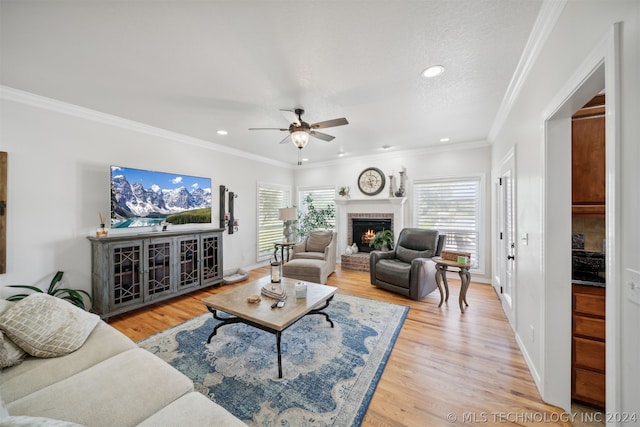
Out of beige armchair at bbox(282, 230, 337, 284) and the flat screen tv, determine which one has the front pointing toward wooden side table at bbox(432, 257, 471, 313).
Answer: the flat screen tv

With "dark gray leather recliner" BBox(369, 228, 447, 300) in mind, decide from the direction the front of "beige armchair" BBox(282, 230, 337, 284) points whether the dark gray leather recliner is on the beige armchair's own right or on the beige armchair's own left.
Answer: on the beige armchair's own left

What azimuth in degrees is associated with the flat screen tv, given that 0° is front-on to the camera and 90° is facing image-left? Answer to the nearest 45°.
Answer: approximately 315°

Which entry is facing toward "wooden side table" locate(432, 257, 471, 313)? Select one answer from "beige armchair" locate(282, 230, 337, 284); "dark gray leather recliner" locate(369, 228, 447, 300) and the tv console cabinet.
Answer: the tv console cabinet

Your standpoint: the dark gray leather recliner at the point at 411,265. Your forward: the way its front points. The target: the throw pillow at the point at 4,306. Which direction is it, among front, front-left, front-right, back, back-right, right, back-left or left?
front

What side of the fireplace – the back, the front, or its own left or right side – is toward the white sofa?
front

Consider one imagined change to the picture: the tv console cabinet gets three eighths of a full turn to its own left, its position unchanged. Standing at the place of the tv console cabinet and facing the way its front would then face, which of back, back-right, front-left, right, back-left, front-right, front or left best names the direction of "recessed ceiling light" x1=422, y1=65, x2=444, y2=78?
back-right

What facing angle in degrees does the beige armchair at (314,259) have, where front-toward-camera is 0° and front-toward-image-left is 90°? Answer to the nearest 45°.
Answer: approximately 45°

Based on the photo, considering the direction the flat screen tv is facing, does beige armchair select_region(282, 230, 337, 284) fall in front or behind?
in front

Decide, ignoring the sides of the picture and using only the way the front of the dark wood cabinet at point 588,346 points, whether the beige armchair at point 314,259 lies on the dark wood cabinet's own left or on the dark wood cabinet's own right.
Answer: on the dark wood cabinet's own right

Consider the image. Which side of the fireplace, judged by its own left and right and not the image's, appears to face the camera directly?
front

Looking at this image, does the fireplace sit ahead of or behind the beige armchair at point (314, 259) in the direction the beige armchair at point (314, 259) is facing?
behind

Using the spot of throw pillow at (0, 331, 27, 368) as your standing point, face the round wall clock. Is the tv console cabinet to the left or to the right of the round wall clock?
left

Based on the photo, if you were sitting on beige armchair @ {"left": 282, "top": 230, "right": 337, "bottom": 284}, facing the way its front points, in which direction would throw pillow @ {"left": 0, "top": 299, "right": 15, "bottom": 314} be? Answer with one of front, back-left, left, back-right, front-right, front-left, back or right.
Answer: front

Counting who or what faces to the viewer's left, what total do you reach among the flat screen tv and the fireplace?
0

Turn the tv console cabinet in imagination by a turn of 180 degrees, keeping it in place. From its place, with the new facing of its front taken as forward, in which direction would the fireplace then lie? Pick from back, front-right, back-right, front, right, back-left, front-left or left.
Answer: back-right

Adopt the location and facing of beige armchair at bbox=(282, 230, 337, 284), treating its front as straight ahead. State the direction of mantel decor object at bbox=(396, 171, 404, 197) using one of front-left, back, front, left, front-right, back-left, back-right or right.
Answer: back-left

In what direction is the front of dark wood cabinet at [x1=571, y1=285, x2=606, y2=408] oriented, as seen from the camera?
facing the viewer and to the left of the viewer
